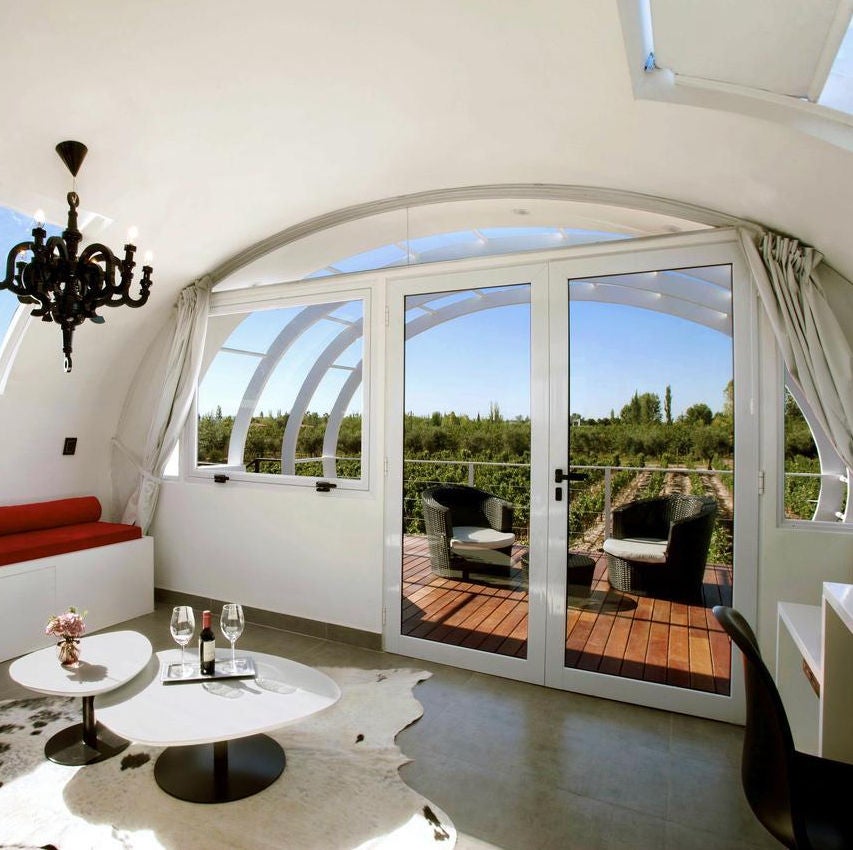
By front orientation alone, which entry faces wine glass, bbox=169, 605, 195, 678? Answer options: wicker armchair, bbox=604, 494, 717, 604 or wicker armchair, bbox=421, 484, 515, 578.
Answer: wicker armchair, bbox=604, 494, 717, 604

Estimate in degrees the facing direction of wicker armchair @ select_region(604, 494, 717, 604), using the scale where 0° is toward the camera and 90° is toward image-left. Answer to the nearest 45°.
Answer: approximately 45°

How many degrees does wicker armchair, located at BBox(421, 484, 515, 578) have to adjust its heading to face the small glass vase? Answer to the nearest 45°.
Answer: approximately 90° to its right

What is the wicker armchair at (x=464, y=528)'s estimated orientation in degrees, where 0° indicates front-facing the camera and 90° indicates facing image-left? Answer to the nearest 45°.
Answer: approximately 315°

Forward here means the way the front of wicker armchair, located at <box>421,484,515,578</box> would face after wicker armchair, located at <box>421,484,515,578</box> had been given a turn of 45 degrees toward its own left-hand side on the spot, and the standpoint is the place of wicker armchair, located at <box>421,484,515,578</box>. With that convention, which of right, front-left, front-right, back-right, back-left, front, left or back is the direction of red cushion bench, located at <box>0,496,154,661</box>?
back

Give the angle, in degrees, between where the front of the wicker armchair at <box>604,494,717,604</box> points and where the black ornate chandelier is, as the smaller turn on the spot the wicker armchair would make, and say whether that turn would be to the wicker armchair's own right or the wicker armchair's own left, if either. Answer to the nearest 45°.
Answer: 0° — it already faces it

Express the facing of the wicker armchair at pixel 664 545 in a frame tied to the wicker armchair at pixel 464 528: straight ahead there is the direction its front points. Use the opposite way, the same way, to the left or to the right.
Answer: to the right

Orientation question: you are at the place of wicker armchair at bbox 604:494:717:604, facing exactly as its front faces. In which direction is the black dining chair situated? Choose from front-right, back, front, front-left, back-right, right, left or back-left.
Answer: front-left

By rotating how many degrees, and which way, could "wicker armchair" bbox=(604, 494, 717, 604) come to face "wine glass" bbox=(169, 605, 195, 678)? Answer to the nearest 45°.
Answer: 0° — it already faces it

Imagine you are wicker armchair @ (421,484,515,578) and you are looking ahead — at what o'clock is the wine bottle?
The wine bottle is roughly at 3 o'clock from the wicker armchair.

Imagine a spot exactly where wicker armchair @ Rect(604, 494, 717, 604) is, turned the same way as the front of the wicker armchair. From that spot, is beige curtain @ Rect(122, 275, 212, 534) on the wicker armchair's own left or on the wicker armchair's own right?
on the wicker armchair's own right

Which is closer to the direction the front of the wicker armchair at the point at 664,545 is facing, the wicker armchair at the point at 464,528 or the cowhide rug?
the cowhide rug

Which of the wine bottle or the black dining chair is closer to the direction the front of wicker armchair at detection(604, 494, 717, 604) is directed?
the wine bottle

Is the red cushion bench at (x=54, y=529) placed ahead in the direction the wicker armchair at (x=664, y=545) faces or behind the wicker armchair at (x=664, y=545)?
ahead

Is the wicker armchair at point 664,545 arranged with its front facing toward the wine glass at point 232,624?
yes
